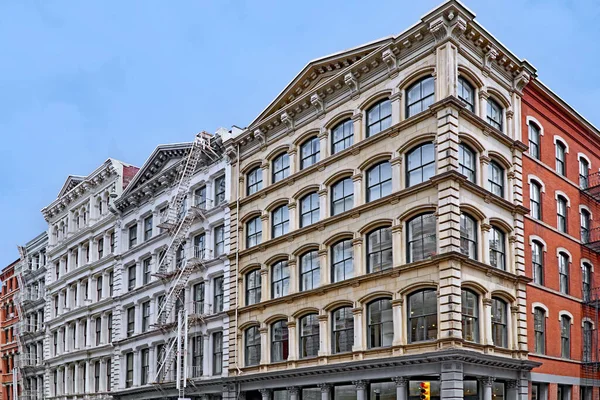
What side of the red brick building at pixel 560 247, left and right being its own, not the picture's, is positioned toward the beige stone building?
right

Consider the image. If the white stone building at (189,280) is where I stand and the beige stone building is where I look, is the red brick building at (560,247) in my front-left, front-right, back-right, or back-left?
front-left

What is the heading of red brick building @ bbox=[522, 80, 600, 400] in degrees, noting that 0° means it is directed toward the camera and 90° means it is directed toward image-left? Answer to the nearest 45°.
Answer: approximately 315°

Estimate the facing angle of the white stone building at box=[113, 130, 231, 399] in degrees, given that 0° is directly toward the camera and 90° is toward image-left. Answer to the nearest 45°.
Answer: approximately 45°

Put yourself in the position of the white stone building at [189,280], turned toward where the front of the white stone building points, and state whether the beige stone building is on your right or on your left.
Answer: on your left

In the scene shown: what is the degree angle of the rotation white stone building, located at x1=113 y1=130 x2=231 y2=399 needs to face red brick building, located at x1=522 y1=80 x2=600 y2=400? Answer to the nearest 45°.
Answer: approximately 90° to its left
